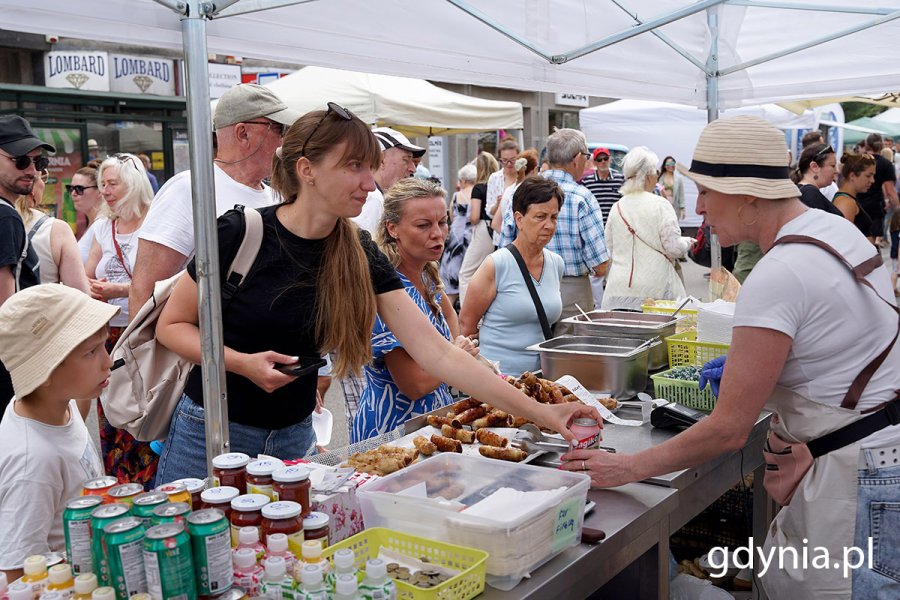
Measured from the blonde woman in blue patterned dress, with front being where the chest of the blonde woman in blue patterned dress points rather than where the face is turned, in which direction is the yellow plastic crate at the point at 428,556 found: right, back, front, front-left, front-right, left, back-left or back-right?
front-right

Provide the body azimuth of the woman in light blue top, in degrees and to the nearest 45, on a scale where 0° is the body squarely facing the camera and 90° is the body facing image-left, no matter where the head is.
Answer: approximately 315°

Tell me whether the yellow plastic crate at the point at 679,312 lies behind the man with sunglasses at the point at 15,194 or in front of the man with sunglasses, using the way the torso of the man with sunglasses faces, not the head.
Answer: in front

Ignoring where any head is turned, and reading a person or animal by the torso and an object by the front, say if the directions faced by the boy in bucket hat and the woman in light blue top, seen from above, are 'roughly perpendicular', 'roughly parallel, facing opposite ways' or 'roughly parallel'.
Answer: roughly perpendicular

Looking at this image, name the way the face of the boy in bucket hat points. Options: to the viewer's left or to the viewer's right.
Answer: to the viewer's right

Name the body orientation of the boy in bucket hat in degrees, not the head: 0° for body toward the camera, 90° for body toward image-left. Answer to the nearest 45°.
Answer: approximately 270°

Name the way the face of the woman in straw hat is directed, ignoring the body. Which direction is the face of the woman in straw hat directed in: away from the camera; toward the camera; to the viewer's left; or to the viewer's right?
to the viewer's left

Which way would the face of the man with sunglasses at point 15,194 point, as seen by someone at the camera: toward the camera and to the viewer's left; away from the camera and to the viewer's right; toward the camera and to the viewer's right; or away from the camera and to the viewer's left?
toward the camera and to the viewer's right

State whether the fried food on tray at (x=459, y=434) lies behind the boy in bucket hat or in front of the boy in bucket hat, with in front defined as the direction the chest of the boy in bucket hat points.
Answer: in front
